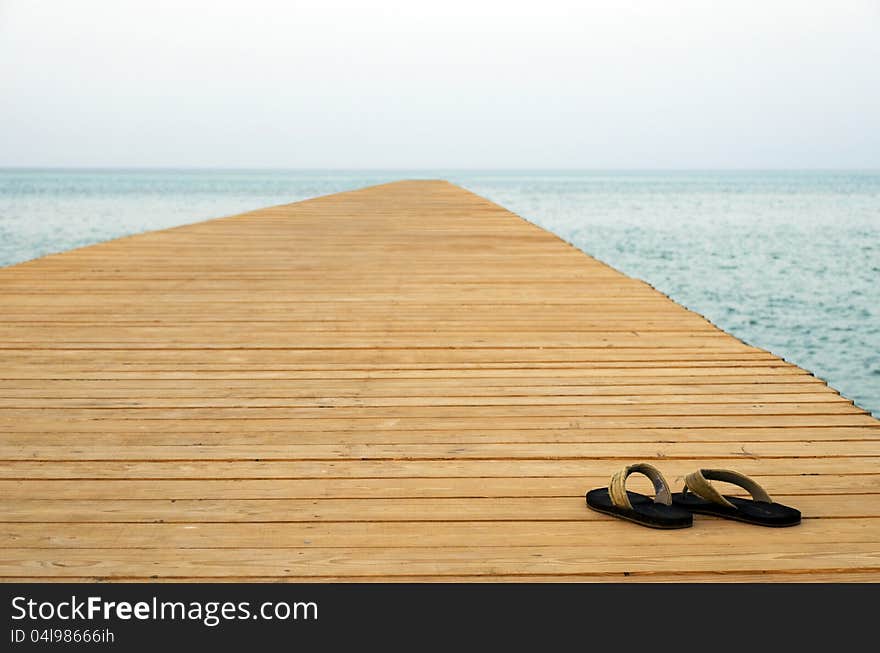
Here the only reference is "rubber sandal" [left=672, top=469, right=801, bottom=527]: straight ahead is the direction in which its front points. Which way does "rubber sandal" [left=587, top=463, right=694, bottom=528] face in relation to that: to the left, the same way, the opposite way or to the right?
the same way
